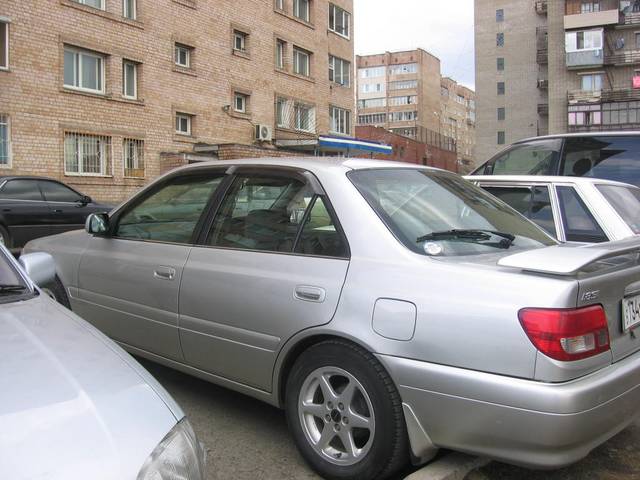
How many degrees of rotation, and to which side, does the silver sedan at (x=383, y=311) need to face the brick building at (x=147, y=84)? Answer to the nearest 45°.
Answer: approximately 45° to its right

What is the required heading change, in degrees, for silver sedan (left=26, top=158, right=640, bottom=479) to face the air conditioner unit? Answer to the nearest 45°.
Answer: approximately 45° to its right

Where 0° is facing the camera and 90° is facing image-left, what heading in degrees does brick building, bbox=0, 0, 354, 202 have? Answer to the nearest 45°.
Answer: approximately 315°

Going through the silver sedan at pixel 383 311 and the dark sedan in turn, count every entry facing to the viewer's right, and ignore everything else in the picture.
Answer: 1

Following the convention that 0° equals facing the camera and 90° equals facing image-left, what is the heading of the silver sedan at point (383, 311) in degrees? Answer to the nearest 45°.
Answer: approximately 135°

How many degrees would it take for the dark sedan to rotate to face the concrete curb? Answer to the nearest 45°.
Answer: approximately 90° to its right

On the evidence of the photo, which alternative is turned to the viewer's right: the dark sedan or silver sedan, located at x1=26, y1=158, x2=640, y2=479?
the dark sedan

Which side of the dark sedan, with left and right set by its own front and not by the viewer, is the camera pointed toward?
right
